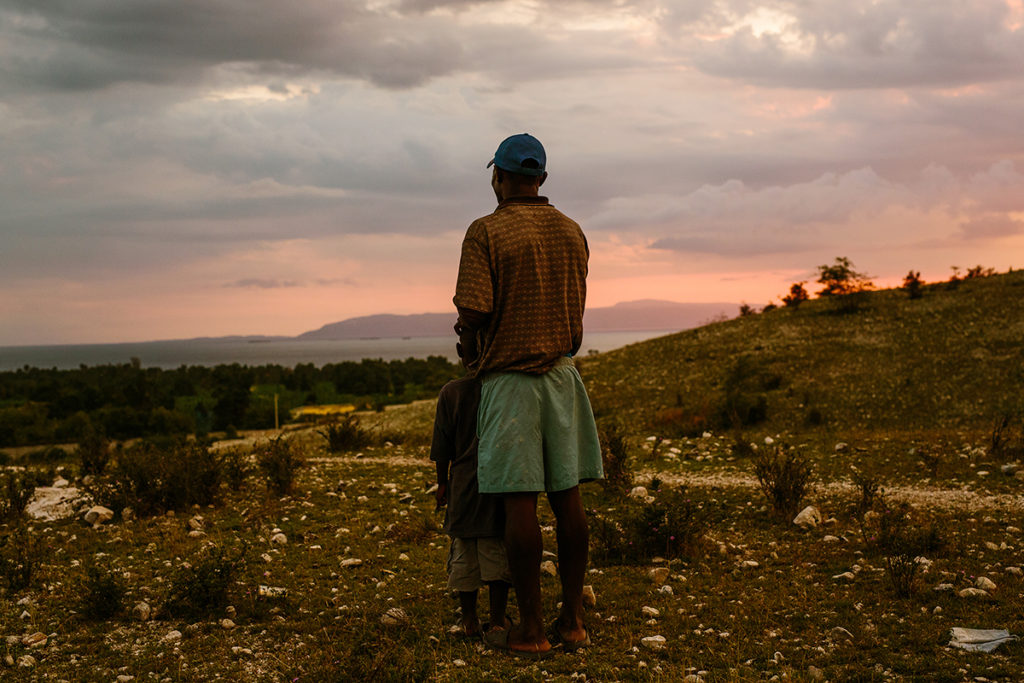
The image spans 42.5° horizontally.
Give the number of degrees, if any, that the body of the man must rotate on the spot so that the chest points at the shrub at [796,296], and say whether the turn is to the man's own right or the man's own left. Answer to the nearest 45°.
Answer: approximately 45° to the man's own right

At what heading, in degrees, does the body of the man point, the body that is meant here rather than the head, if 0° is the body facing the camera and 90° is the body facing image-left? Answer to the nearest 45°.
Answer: approximately 135°

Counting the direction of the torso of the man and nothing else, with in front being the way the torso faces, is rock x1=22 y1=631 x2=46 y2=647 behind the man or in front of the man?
in front

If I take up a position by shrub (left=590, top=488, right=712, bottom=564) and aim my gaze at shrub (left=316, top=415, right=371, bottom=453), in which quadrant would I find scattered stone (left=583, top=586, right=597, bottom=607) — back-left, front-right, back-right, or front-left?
back-left

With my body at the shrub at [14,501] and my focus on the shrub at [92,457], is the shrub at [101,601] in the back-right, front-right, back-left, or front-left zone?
back-right

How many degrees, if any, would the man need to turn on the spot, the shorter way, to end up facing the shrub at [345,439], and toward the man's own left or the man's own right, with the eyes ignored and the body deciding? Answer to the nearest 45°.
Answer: approximately 45° to the man's own right

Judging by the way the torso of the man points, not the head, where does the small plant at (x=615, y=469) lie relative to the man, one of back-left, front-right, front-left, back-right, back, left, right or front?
front-right

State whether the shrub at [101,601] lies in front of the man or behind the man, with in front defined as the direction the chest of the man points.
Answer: in front

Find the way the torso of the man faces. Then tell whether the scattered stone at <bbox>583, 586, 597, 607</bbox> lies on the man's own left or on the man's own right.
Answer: on the man's own right

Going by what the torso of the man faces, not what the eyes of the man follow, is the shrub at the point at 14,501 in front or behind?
in front

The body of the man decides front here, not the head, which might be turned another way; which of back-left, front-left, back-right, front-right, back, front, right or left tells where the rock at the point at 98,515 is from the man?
front
